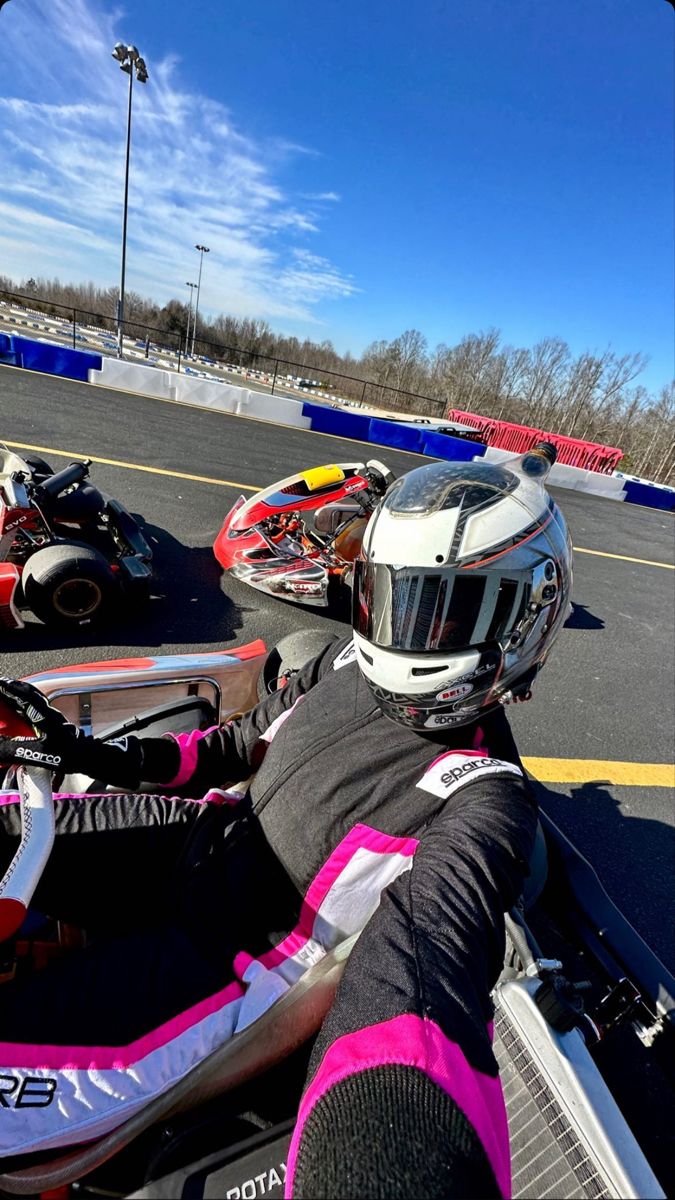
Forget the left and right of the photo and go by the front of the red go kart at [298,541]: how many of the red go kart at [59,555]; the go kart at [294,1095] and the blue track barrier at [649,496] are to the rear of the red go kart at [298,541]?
1

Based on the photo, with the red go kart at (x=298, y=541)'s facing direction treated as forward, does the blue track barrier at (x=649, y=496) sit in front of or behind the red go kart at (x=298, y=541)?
behind

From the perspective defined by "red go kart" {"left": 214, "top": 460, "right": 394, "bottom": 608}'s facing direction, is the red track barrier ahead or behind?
behind

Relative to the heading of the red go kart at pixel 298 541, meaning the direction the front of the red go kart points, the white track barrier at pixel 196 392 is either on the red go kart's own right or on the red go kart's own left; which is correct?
on the red go kart's own right

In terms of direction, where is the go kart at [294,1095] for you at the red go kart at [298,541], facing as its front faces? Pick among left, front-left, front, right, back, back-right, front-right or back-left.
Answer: front-left

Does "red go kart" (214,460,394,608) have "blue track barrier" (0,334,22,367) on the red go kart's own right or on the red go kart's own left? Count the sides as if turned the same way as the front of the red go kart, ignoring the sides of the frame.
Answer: on the red go kart's own right

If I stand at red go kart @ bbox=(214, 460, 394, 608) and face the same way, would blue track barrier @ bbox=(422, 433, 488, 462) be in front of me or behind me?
behind

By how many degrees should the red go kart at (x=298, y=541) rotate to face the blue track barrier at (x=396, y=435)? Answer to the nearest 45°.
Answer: approximately 135° to its right

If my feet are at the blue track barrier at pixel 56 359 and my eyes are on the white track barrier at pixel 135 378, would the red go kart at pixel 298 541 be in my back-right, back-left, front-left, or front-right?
front-right

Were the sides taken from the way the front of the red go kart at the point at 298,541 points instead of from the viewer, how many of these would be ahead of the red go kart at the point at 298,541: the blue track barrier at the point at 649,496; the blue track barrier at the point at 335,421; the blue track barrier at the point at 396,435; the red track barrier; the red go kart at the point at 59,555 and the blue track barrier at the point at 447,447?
1

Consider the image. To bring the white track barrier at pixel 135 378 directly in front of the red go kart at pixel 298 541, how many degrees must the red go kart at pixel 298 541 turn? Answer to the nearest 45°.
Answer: approximately 90° to its right

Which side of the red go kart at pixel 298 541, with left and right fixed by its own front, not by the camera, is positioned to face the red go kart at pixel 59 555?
front

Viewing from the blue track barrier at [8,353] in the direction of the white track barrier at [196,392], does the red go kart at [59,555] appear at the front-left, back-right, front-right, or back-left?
front-right

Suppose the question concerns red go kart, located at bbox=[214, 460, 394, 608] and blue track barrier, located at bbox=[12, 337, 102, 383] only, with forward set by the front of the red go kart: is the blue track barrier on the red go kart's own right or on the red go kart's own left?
on the red go kart's own right

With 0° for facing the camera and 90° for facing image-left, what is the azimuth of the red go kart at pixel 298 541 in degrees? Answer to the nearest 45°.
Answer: approximately 45°

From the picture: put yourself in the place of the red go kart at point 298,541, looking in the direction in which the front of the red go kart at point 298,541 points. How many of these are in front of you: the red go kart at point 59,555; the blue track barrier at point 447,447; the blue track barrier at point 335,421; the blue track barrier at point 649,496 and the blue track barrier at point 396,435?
1
